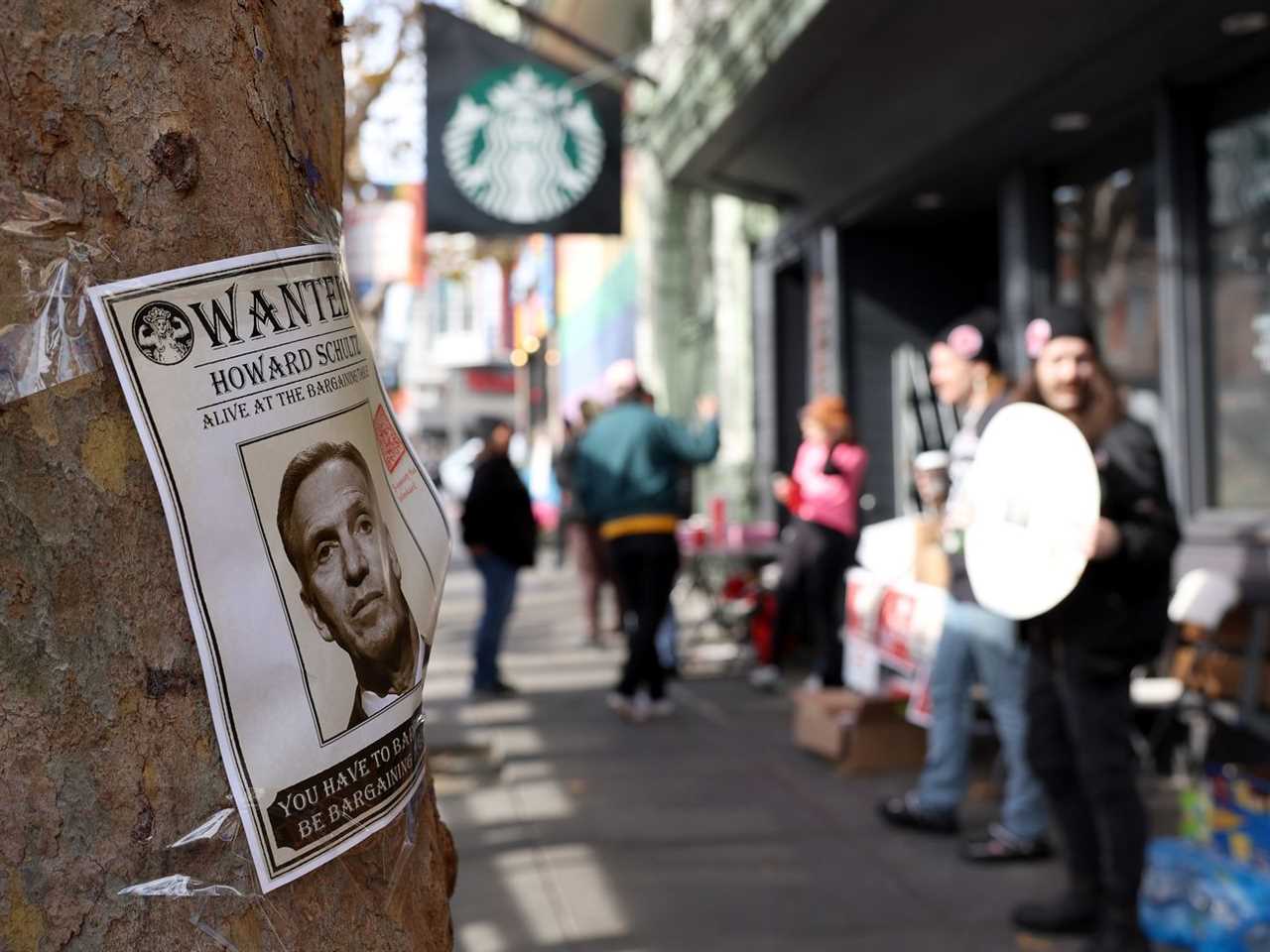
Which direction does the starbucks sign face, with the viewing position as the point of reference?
facing the viewer

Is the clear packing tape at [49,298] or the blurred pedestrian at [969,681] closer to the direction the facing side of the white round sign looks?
the clear packing tape

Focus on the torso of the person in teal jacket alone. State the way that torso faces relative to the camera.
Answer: away from the camera

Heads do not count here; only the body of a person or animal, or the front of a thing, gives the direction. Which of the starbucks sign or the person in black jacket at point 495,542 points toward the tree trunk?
the starbucks sign

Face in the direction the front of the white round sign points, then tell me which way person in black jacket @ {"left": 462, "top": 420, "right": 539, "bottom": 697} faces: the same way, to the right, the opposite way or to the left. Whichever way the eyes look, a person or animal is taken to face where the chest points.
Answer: the opposite way

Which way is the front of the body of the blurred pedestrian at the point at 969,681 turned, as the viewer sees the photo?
to the viewer's left

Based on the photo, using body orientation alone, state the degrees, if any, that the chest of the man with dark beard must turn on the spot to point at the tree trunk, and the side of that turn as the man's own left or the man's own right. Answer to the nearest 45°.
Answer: approximately 45° to the man's own left

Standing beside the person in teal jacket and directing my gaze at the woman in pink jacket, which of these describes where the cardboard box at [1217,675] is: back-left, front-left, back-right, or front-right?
front-right

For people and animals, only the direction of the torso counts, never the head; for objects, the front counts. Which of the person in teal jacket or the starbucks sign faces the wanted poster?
the starbucks sign

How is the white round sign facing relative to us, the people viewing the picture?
facing the viewer and to the left of the viewer

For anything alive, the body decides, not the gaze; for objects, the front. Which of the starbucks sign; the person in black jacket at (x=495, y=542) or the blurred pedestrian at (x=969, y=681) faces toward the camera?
the starbucks sign

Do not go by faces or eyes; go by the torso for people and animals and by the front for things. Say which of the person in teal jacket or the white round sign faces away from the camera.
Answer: the person in teal jacket
